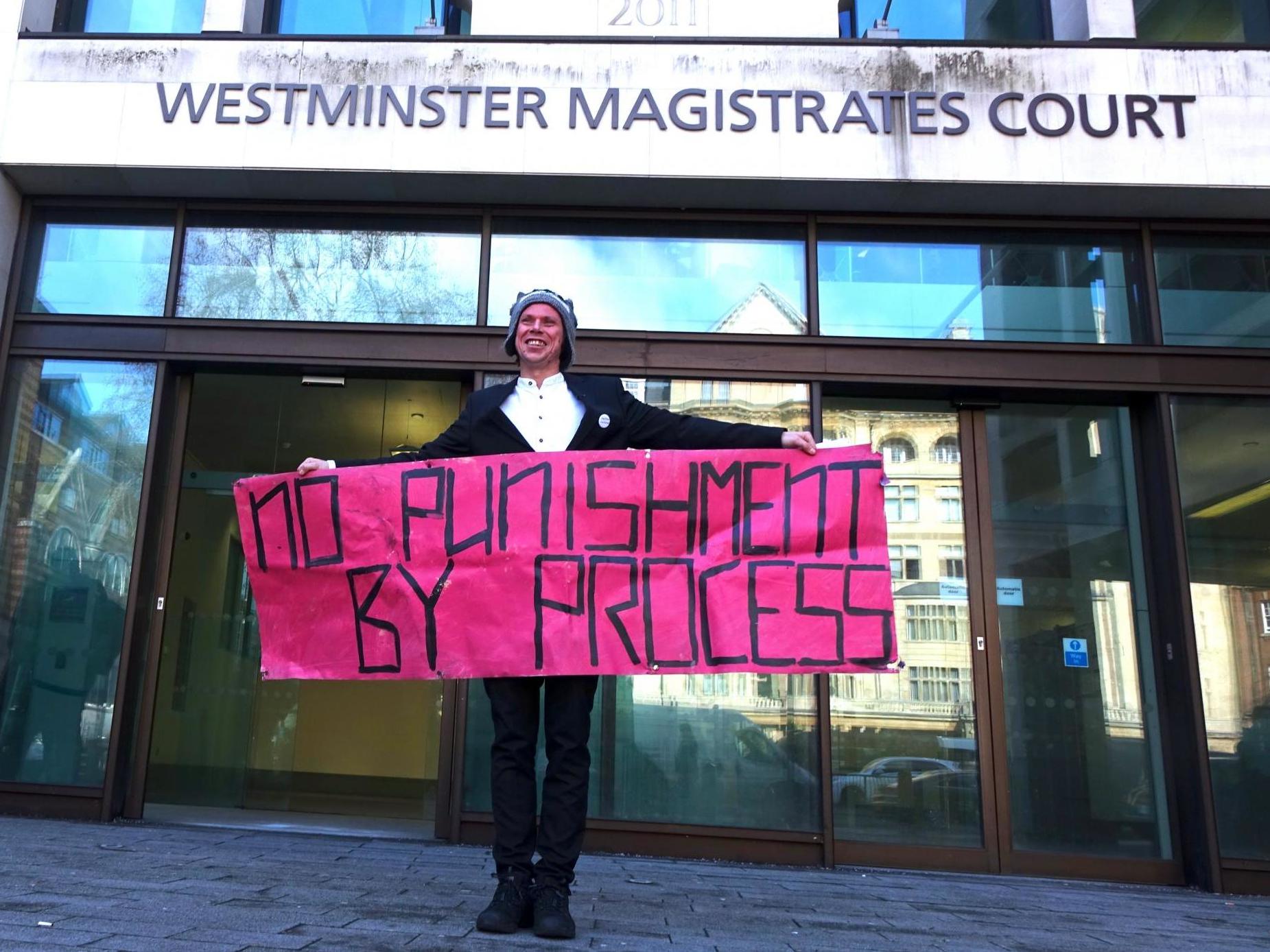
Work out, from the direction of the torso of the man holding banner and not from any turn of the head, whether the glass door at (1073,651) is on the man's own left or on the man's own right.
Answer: on the man's own left

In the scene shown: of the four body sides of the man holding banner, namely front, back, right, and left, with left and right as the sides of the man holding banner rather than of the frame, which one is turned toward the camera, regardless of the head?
front

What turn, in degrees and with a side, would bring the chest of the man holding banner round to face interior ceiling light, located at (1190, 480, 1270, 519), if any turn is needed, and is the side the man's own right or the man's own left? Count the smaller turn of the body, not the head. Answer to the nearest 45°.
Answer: approximately 135° to the man's own left

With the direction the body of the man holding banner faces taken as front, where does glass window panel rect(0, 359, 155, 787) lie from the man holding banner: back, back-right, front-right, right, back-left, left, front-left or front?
back-right

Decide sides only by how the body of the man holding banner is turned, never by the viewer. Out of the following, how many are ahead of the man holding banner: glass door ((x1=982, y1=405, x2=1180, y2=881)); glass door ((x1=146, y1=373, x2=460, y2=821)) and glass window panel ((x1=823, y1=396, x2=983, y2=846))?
0

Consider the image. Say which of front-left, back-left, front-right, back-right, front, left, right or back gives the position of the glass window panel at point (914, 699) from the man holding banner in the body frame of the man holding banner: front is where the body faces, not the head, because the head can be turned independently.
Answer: back-left

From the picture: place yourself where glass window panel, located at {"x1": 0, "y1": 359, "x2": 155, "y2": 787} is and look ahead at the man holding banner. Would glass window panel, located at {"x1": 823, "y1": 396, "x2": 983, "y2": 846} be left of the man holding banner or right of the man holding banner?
left

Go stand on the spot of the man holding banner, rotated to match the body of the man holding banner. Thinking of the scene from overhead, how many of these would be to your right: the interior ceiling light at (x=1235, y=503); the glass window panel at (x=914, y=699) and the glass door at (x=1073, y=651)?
0

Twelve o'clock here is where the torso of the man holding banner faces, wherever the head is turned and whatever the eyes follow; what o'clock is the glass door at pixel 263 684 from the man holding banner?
The glass door is roughly at 5 o'clock from the man holding banner.
